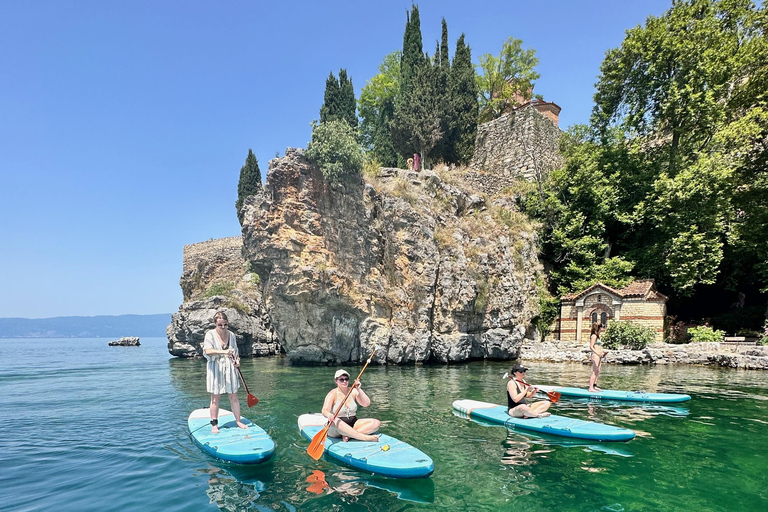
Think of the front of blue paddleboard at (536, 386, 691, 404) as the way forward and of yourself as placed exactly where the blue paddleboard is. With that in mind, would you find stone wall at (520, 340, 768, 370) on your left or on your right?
on your left

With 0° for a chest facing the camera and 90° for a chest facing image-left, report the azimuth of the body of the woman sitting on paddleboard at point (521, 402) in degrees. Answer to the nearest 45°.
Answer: approximately 315°

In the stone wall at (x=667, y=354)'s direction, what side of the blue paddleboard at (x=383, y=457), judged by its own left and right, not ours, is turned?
left

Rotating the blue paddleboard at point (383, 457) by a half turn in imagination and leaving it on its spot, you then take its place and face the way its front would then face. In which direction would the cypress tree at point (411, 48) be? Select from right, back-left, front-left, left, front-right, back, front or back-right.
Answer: front-right

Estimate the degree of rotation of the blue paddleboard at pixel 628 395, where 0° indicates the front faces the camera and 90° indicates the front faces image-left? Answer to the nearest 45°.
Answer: approximately 270°

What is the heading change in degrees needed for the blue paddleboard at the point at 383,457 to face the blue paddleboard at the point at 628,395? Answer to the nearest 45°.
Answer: approximately 90° to its left

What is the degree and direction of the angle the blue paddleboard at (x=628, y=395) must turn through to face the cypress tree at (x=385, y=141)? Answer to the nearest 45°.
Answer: approximately 135° to its left
